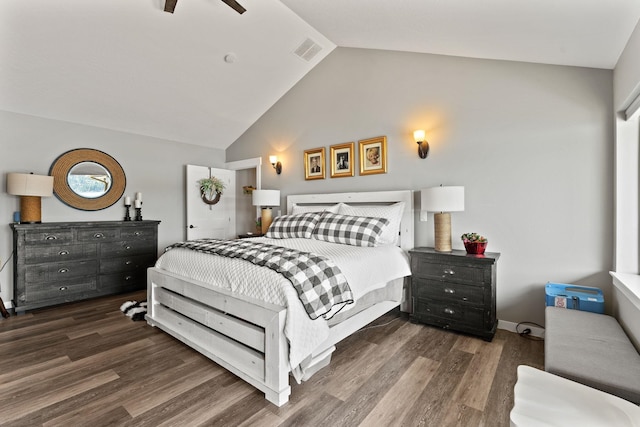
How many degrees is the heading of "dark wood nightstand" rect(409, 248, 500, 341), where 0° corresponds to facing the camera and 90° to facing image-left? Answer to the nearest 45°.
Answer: approximately 45°

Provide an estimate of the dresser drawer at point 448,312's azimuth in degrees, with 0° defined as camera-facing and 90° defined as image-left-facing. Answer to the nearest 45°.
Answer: approximately 45°

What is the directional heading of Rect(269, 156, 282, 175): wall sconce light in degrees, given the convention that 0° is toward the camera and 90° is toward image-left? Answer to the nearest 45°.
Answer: approximately 45°

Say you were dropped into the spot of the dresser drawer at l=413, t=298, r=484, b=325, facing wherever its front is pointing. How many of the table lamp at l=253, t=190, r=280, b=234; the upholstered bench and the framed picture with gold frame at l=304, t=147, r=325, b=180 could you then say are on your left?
1

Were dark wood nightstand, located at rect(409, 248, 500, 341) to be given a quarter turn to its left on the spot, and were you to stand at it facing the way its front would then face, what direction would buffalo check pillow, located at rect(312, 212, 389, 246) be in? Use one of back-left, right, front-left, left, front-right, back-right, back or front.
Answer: back-right

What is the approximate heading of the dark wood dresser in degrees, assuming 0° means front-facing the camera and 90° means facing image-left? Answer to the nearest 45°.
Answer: approximately 315°

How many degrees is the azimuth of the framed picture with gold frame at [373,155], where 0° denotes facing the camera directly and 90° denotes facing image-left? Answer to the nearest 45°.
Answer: approximately 45°

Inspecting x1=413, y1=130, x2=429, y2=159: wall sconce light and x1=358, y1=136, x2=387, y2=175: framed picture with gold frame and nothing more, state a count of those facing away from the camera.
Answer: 0

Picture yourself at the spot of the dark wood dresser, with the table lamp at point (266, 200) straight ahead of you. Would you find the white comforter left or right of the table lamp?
right
